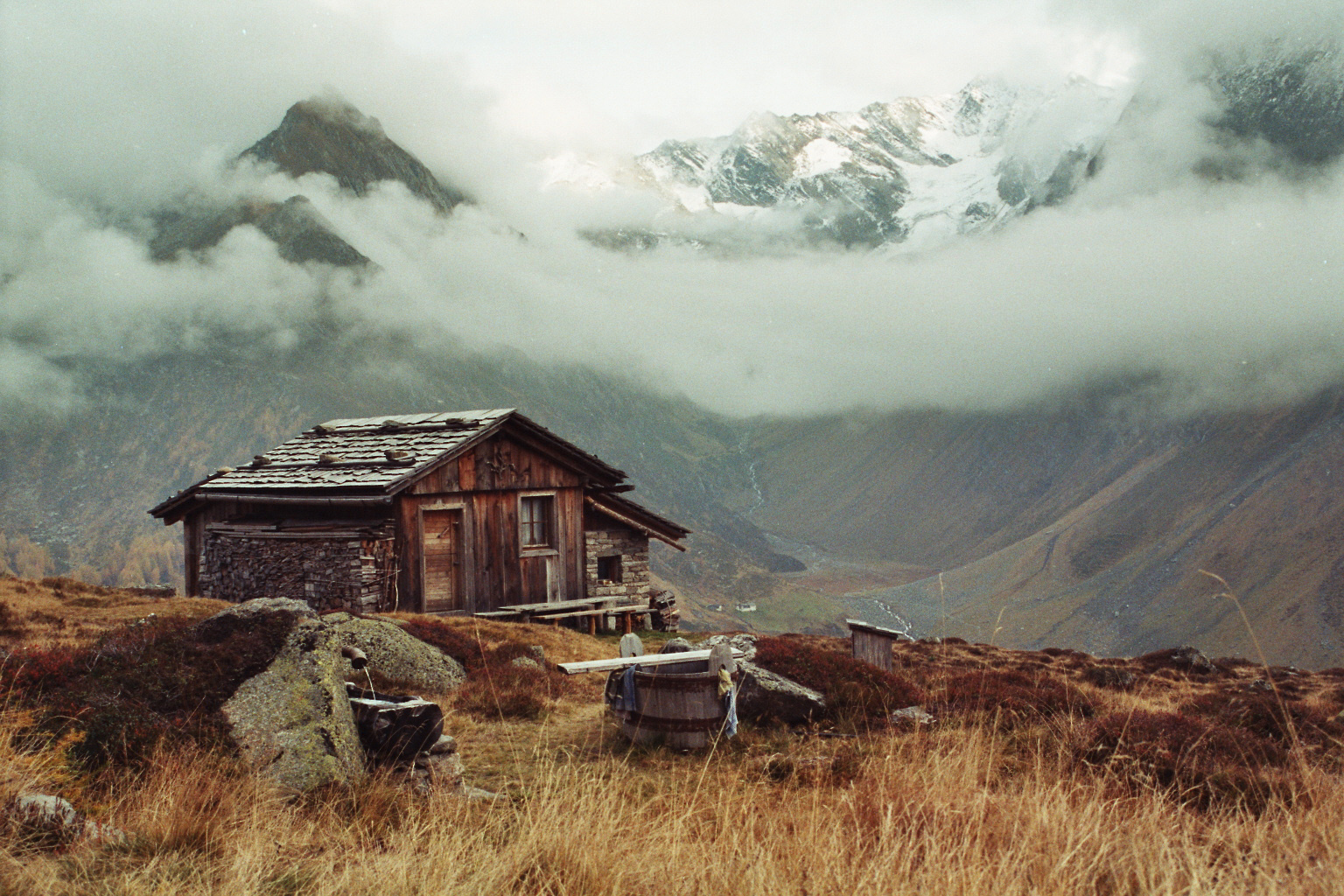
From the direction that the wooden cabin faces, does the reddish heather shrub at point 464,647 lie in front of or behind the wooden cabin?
in front

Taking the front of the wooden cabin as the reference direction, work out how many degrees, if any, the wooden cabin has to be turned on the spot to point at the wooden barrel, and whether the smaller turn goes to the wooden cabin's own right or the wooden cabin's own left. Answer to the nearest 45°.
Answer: approximately 45° to the wooden cabin's own right

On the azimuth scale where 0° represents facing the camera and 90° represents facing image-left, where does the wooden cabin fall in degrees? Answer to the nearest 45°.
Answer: approximately 315°

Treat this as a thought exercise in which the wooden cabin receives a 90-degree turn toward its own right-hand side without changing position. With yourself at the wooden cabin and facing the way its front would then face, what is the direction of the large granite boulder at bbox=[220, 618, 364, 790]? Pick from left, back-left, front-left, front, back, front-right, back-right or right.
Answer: front-left

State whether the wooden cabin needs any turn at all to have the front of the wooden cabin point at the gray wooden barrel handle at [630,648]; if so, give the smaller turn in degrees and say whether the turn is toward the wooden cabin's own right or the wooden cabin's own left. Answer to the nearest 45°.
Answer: approximately 45° to the wooden cabin's own right

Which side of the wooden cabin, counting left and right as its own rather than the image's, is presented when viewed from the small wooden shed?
left

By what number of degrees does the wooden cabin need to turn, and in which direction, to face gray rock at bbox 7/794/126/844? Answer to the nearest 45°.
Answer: approximately 45° to its right

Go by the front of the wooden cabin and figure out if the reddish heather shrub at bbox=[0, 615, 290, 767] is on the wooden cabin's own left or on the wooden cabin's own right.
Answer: on the wooden cabin's own right

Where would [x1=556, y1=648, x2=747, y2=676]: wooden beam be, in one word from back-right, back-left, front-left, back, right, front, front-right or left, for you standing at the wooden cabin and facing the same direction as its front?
front-right

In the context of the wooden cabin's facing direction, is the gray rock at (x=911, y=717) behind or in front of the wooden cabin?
in front
